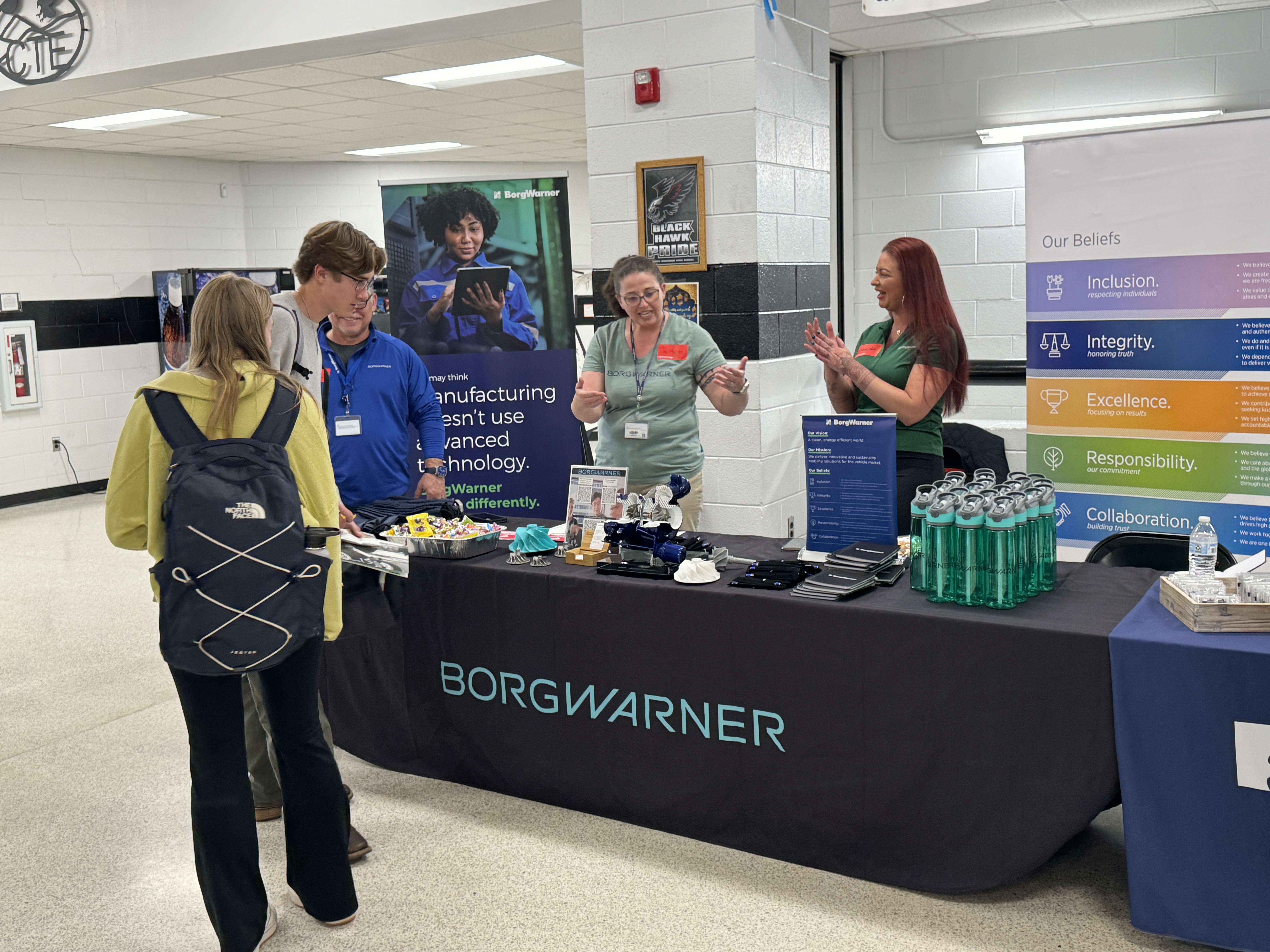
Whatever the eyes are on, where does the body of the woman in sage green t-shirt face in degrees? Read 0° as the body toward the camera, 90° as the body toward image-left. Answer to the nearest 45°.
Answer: approximately 0°

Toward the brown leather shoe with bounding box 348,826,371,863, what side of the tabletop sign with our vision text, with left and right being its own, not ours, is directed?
right

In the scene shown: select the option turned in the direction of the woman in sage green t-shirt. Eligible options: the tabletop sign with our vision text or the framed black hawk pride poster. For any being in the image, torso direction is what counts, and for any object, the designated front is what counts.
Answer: the framed black hawk pride poster

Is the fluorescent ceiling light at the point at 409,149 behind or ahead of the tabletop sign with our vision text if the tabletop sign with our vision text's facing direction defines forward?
behind

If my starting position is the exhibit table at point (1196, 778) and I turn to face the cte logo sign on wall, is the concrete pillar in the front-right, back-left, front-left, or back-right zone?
front-right

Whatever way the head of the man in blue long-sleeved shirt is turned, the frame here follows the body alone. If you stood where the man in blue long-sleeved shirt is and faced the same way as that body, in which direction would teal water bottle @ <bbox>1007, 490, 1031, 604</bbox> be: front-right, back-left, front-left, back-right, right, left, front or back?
left

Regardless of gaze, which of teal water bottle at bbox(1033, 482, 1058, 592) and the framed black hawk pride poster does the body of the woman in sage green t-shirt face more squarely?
the teal water bottle

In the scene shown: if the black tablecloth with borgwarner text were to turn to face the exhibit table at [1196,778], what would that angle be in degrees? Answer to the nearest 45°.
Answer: approximately 90° to its left

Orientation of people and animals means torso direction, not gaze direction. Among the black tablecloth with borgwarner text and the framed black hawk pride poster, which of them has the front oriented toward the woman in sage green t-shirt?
the framed black hawk pride poster

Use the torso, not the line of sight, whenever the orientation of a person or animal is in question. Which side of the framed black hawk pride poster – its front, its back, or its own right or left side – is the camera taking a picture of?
front

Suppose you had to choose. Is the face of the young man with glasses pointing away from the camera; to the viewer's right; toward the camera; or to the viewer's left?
to the viewer's right

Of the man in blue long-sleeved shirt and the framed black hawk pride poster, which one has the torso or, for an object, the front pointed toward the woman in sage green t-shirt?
the framed black hawk pride poster

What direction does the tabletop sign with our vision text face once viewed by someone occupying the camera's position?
facing the viewer

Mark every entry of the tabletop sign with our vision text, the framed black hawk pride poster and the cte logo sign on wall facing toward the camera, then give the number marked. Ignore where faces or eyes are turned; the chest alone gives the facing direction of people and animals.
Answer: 3

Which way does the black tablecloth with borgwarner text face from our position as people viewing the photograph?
facing the viewer and to the left of the viewer

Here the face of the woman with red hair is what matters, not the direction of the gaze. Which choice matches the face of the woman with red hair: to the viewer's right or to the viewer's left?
to the viewer's left
